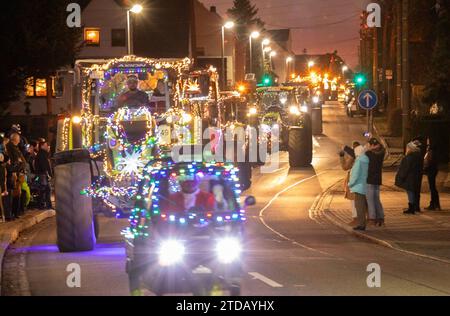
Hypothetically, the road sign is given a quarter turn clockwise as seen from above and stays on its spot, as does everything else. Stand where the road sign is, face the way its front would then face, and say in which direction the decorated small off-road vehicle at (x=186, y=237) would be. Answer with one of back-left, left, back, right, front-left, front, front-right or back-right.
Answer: left

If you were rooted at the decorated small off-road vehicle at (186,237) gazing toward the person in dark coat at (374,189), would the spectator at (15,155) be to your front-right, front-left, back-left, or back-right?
front-left

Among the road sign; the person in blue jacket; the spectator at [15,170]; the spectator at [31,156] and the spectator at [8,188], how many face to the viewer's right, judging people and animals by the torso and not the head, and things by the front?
3

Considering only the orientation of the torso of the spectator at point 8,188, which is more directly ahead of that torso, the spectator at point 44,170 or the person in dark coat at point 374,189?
the person in dark coat

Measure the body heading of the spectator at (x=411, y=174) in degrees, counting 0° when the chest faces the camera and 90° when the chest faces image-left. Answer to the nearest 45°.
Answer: approximately 90°

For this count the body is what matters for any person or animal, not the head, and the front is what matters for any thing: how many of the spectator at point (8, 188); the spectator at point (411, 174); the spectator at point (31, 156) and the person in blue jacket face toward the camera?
0

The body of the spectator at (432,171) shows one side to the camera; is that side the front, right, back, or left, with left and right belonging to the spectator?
left

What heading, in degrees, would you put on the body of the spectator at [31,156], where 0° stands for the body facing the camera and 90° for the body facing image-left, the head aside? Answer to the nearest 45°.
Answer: approximately 270°

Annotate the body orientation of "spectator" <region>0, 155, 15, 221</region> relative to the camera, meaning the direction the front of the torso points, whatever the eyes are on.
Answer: to the viewer's right

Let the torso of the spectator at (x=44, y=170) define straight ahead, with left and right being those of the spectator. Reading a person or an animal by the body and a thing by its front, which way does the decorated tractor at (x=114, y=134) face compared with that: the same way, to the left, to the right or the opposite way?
to the right

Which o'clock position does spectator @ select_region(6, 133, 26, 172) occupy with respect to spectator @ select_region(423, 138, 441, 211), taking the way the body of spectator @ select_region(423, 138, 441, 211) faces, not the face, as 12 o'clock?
spectator @ select_region(6, 133, 26, 172) is roughly at 11 o'clock from spectator @ select_region(423, 138, 441, 211).

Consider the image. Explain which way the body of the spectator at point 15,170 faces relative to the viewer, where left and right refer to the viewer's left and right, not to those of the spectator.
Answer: facing to the right of the viewer

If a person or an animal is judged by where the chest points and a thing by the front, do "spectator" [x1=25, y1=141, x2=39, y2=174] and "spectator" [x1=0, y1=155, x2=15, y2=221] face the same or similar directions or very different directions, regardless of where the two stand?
same or similar directions

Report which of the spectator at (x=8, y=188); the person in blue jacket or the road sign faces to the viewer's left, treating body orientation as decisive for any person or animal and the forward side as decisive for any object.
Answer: the person in blue jacket

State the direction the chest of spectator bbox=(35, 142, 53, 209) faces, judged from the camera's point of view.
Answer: to the viewer's right

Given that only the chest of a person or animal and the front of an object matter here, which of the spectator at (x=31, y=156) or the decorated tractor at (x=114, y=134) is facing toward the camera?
the decorated tractor

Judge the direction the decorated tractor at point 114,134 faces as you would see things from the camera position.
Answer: facing the viewer

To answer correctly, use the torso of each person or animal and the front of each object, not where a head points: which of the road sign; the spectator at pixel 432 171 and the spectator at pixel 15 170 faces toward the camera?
the road sign

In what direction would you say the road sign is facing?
toward the camera
